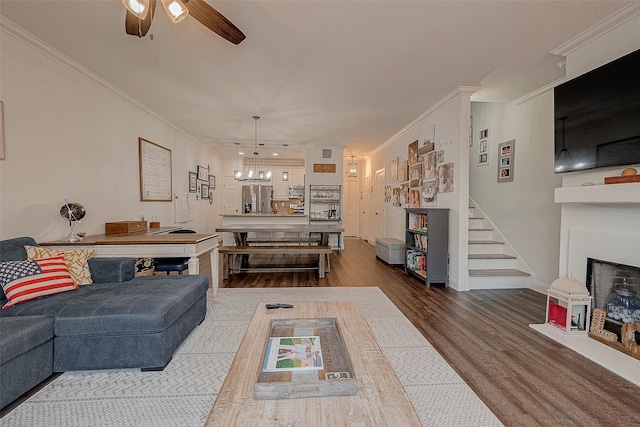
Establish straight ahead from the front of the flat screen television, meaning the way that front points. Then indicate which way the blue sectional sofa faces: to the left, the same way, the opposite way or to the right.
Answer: the opposite way

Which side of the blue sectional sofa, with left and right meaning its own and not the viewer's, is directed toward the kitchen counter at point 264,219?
left

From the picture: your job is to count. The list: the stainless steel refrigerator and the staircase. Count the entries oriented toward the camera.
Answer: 2

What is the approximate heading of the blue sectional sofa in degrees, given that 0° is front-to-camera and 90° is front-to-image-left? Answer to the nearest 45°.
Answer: approximately 315°

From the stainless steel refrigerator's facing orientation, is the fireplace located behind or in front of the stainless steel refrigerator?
in front

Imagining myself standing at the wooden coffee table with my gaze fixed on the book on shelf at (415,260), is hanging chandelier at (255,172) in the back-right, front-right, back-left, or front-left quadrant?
front-left

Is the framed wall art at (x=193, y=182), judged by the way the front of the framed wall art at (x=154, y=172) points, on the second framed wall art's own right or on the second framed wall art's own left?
on the second framed wall art's own left

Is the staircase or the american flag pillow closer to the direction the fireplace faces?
the american flag pillow

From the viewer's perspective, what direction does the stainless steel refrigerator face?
toward the camera

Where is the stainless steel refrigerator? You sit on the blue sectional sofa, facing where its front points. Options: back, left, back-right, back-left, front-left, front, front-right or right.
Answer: left

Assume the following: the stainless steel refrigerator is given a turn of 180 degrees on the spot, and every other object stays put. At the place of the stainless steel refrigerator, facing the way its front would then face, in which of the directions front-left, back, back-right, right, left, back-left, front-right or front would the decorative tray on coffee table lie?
back

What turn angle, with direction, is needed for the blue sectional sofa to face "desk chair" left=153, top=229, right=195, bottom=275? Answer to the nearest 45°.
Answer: approximately 90° to its left

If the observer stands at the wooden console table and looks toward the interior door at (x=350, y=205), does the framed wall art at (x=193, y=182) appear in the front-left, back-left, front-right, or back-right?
front-left

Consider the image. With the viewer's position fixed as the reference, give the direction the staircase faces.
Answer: facing the viewer

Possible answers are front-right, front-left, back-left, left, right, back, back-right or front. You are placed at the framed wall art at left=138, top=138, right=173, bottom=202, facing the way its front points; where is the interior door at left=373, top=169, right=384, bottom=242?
front-left

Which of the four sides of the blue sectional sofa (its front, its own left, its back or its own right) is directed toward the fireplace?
front

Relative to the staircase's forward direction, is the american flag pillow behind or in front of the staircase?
in front

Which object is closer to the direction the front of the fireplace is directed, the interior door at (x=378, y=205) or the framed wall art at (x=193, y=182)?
the framed wall art
